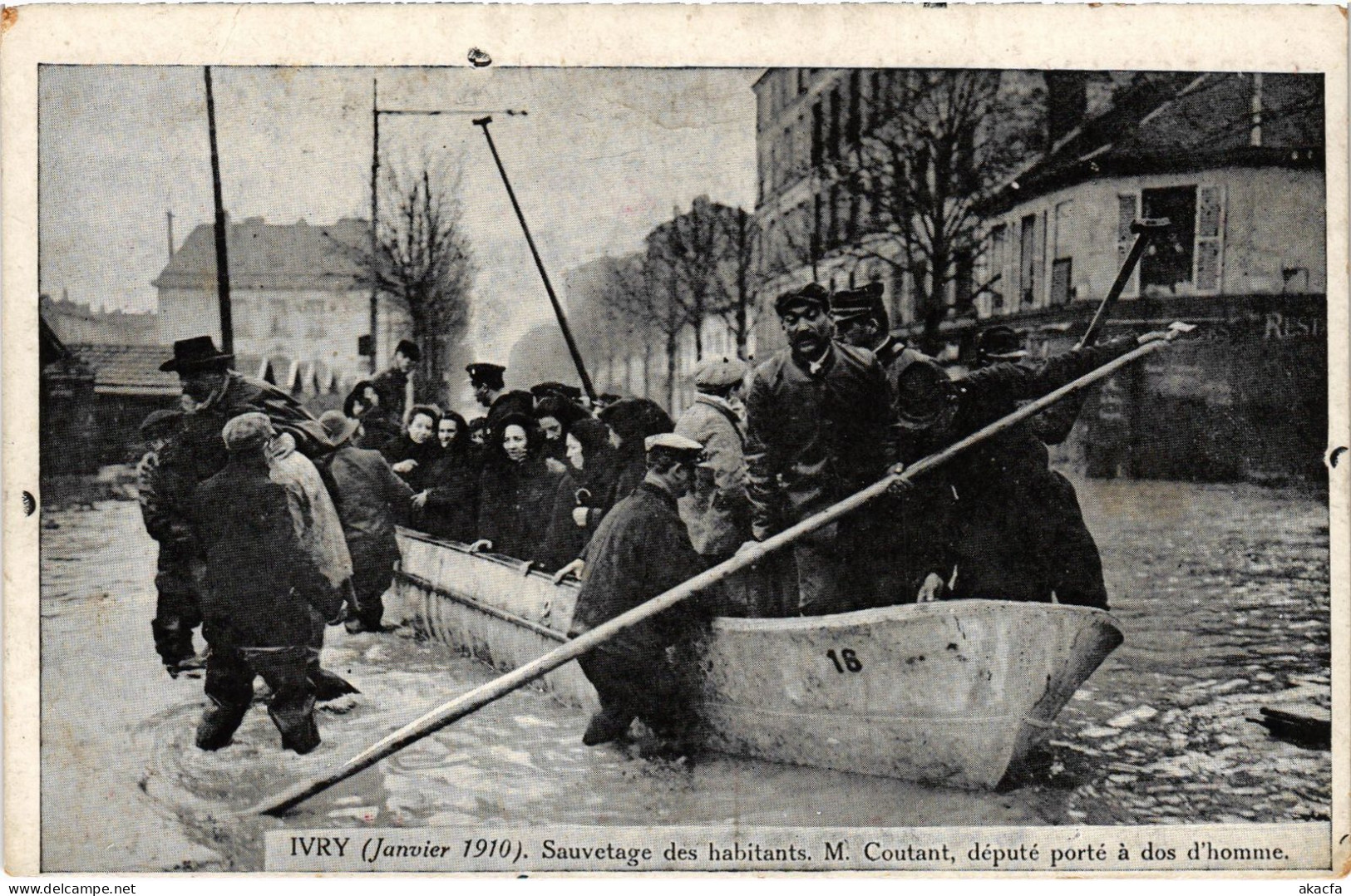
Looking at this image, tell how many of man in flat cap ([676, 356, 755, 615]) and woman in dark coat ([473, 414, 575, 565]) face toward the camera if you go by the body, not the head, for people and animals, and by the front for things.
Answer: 1

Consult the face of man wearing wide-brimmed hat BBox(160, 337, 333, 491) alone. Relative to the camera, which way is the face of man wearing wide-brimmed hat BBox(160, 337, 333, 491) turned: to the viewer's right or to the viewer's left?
to the viewer's left

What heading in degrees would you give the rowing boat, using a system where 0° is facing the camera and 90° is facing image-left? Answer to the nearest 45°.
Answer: approximately 315°
